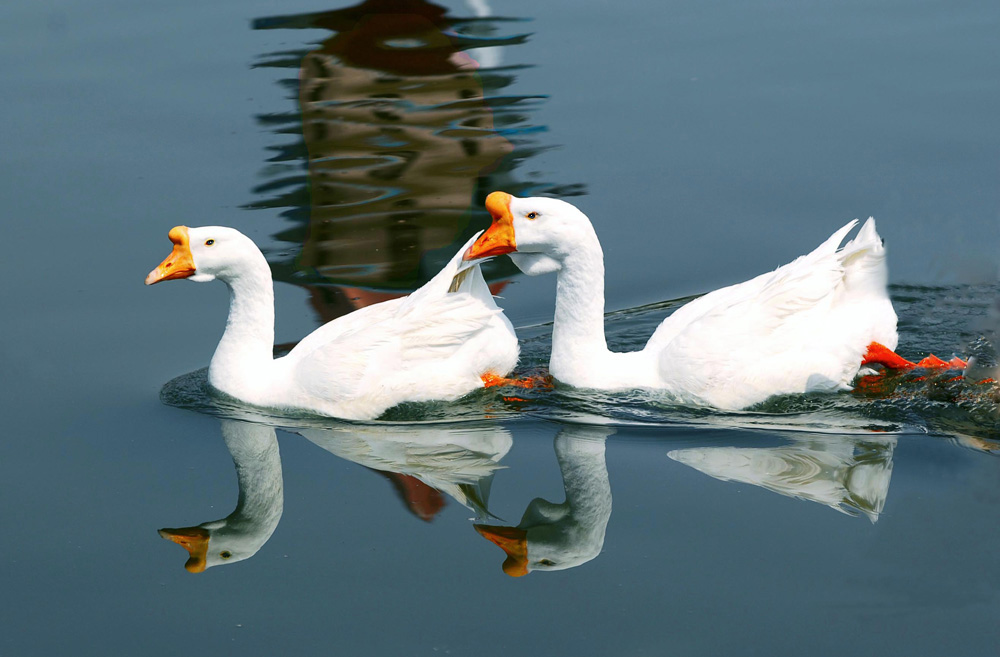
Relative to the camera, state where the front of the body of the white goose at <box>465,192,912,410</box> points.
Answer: to the viewer's left
